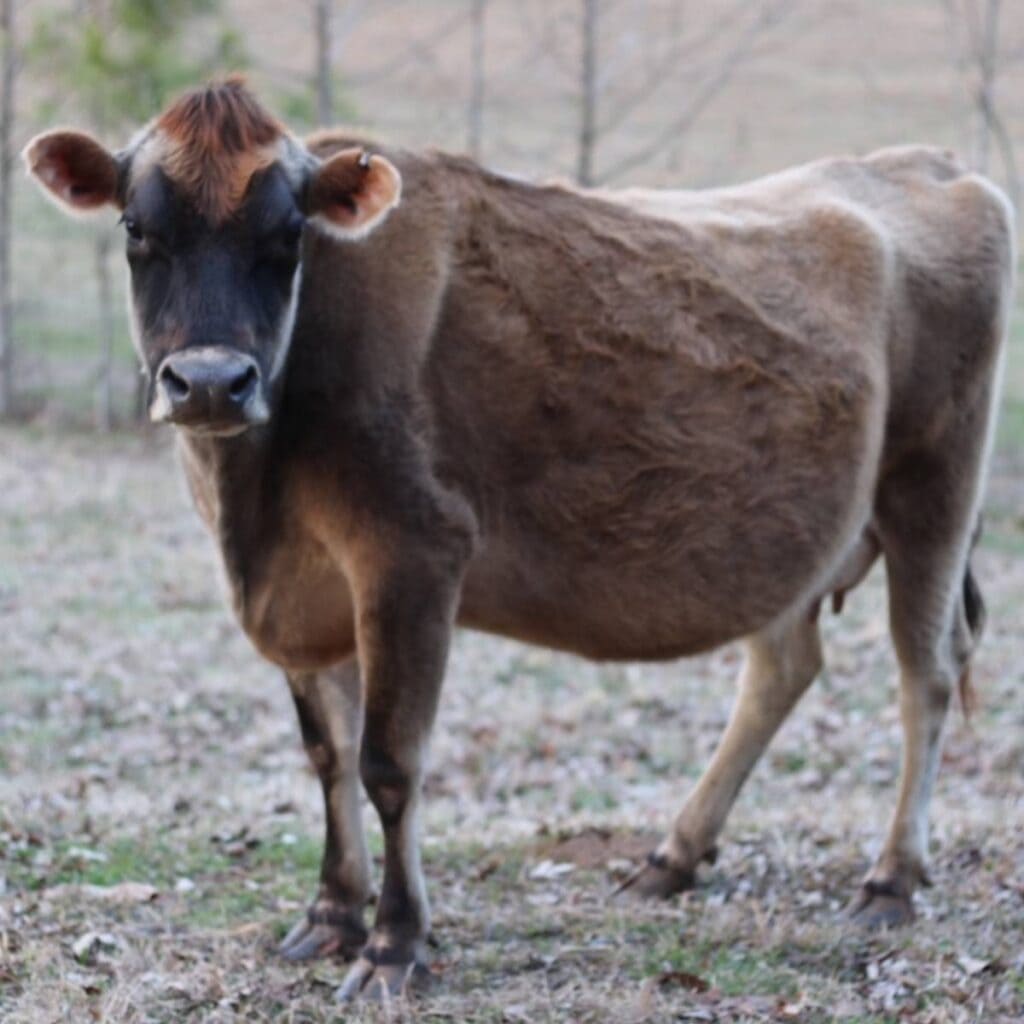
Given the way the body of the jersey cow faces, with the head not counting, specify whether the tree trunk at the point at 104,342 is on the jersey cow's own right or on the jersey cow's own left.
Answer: on the jersey cow's own right

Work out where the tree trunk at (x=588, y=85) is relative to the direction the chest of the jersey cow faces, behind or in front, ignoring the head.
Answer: behind

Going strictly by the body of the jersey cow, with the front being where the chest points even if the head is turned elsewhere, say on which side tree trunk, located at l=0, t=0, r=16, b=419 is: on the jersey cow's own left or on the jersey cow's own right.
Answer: on the jersey cow's own right

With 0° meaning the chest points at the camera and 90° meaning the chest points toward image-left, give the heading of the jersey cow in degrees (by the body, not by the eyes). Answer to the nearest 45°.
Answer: approximately 45°

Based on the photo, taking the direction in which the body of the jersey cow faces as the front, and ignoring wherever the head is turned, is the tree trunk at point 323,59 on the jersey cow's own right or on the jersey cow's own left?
on the jersey cow's own right
